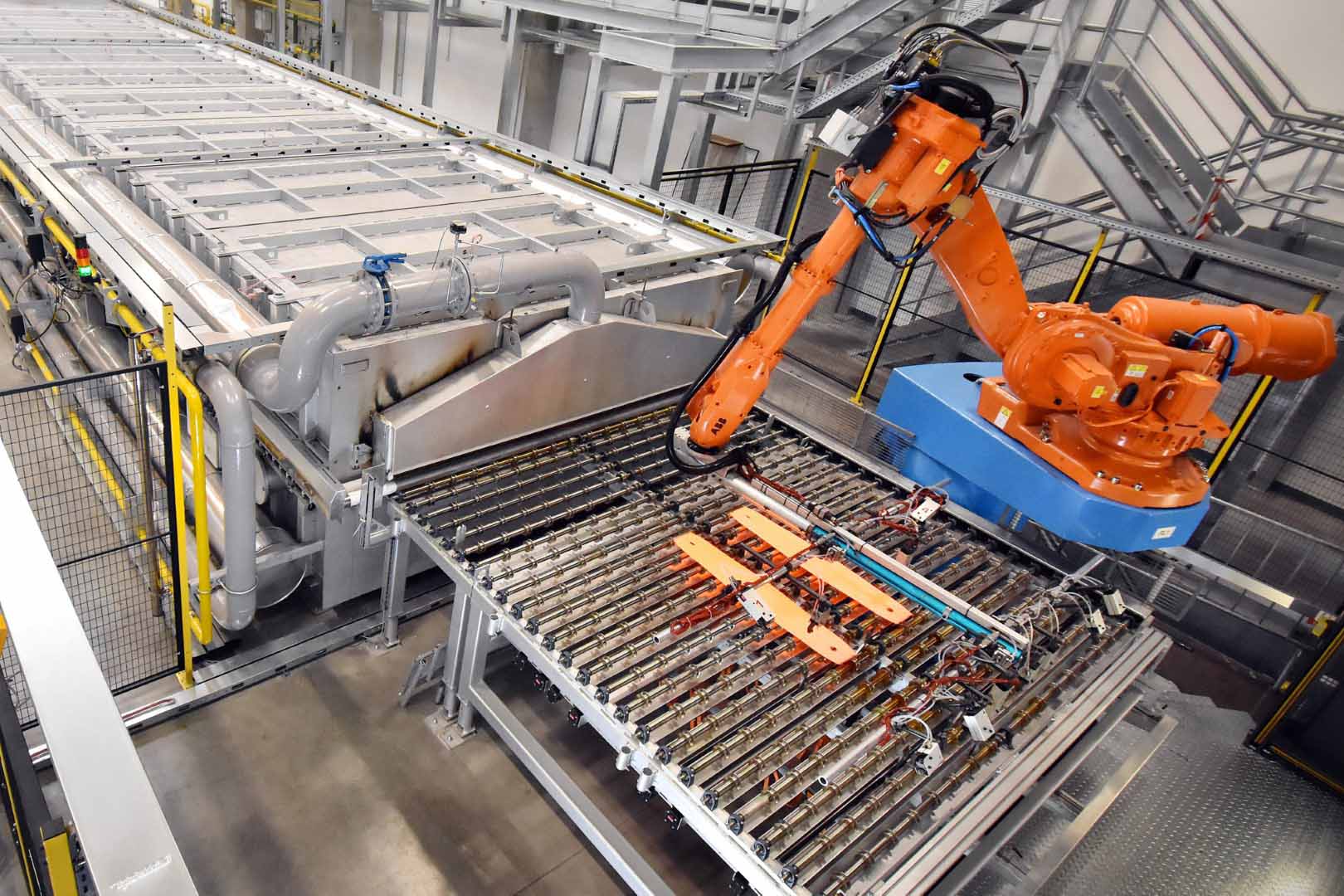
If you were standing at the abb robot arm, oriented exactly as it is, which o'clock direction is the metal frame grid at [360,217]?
The metal frame grid is roughly at 12 o'clock from the abb robot arm.

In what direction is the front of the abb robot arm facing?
to the viewer's left

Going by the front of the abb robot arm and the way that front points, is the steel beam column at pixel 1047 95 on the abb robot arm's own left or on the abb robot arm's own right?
on the abb robot arm's own right

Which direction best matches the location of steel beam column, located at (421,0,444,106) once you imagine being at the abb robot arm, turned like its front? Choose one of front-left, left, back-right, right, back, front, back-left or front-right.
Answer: front-right

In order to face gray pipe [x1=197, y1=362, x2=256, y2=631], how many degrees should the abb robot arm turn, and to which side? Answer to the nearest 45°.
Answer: approximately 45° to its left

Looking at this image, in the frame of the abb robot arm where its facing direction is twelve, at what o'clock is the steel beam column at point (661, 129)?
The steel beam column is roughly at 1 o'clock from the abb robot arm.

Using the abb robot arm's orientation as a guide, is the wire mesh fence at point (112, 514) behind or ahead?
ahead

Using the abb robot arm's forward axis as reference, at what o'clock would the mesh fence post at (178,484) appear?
The mesh fence post is roughly at 11 o'clock from the abb robot arm.
